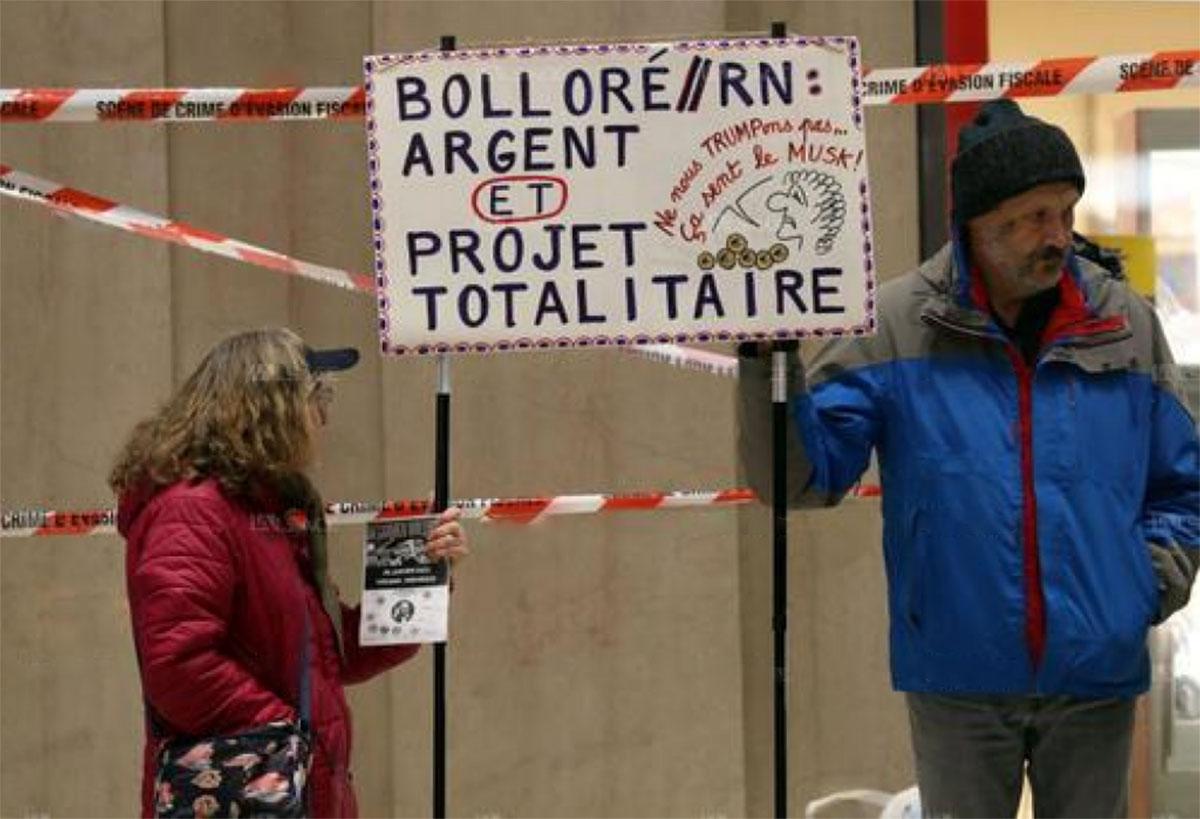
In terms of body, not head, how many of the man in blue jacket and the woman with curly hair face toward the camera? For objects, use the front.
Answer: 1

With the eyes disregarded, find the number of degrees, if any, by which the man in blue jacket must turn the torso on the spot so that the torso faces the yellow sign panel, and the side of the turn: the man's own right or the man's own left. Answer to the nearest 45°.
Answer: approximately 180°

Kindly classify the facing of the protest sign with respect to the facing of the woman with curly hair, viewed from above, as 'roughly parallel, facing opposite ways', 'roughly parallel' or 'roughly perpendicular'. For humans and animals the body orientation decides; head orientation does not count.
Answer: roughly perpendicular

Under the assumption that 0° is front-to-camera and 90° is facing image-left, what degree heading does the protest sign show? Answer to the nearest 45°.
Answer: approximately 0°

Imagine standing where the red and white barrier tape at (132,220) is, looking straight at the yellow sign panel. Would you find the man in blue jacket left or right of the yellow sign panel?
right

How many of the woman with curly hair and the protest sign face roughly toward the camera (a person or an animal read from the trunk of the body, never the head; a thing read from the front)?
1

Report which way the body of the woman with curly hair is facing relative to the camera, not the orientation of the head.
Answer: to the viewer's right
